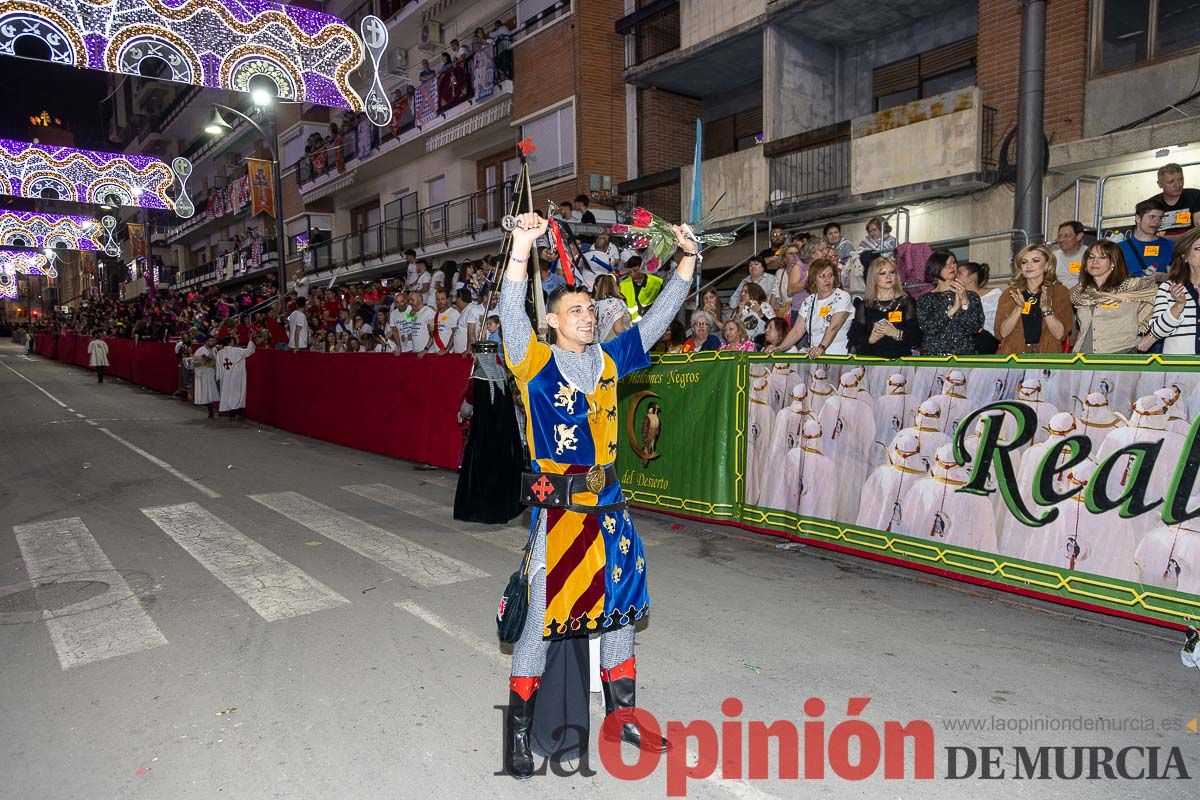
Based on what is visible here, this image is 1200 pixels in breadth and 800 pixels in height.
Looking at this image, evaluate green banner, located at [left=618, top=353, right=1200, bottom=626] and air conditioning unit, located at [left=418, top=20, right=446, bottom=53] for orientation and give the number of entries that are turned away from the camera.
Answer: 0

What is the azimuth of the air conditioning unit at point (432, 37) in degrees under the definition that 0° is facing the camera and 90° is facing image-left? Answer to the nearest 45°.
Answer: approximately 45°

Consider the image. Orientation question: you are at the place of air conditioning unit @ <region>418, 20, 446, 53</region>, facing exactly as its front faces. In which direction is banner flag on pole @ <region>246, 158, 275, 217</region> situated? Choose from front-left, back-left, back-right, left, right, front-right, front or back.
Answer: right

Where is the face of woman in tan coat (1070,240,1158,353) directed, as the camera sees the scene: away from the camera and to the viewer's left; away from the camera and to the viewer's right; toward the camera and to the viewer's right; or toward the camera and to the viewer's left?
toward the camera and to the viewer's left

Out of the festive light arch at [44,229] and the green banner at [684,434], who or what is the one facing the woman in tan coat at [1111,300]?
the festive light arch

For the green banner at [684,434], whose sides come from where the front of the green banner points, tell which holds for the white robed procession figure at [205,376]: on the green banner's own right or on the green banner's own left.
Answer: on the green banner's own right

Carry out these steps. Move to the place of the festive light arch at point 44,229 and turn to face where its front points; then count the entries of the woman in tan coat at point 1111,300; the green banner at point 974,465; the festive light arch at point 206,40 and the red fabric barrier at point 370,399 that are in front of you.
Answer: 4

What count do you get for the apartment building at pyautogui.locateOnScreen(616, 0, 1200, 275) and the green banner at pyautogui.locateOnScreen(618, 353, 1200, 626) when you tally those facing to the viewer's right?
0

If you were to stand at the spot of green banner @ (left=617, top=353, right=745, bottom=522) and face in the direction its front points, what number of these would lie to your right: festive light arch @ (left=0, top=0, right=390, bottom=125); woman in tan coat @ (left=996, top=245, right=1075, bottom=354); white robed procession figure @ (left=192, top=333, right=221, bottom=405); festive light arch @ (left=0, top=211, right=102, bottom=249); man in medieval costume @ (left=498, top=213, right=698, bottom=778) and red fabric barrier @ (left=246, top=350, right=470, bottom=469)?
4

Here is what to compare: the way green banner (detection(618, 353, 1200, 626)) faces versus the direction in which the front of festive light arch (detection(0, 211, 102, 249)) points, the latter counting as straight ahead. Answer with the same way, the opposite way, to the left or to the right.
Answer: to the right

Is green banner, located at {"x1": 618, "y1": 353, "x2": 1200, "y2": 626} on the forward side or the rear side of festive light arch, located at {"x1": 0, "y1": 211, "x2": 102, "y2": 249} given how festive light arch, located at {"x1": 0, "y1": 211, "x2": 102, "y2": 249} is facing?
on the forward side

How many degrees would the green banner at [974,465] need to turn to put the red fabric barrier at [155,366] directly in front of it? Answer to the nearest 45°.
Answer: approximately 90° to its right
